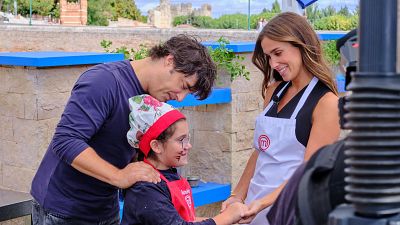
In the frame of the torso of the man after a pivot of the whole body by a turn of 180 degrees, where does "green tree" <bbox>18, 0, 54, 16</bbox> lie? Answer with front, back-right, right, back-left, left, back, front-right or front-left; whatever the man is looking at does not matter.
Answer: right

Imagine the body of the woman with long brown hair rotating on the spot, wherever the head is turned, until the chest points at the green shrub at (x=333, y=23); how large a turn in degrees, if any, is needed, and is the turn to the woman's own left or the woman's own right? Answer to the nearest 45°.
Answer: approximately 135° to the woman's own right

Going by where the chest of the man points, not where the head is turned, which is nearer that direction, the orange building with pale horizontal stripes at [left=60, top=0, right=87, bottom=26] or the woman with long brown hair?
the woman with long brown hair

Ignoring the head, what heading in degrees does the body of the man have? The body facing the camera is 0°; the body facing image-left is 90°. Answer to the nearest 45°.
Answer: approximately 270°

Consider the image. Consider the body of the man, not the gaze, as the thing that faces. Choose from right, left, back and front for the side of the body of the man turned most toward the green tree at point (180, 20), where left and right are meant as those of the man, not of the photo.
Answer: left

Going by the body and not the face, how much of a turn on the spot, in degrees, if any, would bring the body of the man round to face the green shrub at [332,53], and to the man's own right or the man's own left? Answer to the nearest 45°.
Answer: approximately 45° to the man's own left

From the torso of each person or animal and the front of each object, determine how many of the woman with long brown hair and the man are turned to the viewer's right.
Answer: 1

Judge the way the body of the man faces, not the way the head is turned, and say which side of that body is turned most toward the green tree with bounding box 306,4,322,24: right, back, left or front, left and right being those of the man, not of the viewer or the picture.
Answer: left

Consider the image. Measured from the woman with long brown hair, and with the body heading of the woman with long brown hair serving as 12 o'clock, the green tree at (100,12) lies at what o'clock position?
The green tree is roughly at 4 o'clock from the woman with long brown hair.

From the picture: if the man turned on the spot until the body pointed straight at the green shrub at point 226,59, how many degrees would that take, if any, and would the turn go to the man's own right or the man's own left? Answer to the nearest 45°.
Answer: approximately 90° to the man's own left

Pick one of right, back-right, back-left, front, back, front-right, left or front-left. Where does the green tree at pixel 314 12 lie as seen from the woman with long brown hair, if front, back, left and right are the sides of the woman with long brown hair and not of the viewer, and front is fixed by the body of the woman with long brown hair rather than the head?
back-right

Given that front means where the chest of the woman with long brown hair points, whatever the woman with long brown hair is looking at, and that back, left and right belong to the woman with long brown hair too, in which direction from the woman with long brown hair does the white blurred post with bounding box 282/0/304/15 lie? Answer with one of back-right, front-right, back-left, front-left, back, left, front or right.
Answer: back-right

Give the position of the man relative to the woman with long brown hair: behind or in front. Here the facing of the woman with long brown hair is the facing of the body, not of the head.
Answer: in front

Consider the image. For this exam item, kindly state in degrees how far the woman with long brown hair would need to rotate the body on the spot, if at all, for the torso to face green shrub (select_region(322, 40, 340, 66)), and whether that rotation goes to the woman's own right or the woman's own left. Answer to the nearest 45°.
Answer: approximately 135° to the woman's own right

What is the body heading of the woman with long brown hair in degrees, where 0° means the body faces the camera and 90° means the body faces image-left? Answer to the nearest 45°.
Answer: approximately 45°

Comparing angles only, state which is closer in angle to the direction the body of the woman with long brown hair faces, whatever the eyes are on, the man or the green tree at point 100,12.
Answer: the man
